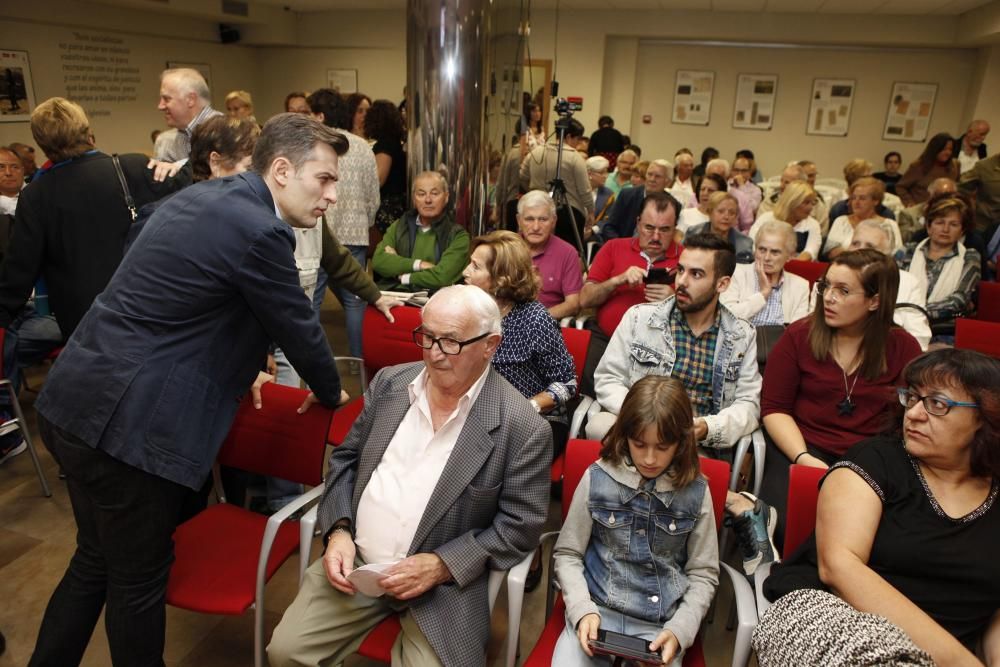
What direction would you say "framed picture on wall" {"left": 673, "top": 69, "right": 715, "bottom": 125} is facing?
toward the camera

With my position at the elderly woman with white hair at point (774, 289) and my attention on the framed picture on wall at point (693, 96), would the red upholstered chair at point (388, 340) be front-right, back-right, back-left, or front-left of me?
back-left

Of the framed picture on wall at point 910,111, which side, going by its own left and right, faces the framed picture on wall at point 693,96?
right

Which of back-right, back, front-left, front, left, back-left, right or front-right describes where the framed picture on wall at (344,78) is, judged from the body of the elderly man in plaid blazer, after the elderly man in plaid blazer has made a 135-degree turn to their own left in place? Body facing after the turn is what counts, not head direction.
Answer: left

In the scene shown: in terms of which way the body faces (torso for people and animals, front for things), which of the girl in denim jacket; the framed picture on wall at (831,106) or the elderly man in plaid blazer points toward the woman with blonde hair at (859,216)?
the framed picture on wall

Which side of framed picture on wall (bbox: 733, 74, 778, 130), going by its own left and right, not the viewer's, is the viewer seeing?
front

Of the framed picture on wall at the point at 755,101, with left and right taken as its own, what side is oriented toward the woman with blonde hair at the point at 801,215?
front

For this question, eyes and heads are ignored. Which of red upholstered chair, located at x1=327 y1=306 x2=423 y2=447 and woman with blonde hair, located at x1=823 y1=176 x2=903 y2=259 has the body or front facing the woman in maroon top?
the woman with blonde hair

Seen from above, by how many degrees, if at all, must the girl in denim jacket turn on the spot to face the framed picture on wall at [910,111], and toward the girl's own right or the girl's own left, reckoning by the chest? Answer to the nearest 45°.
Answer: approximately 180°

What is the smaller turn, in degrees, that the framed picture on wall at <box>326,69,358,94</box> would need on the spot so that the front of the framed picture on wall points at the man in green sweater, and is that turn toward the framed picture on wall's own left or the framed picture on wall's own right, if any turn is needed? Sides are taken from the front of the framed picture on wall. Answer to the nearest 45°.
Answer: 0° — it already faces them

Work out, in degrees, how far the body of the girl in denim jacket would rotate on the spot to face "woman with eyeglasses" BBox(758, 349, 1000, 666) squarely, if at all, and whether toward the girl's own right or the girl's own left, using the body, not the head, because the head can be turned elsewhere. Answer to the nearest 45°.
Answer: approximately 90° to the girl's own left

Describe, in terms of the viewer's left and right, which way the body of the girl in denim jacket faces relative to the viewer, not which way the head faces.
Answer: facing the viewer

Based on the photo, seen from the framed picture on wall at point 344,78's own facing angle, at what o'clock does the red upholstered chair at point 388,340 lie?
The red upholstered chair is roughly at 12 o'clock from the framed picture on wall.

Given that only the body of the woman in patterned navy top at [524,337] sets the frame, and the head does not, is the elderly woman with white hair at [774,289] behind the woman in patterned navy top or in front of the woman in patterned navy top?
behind
